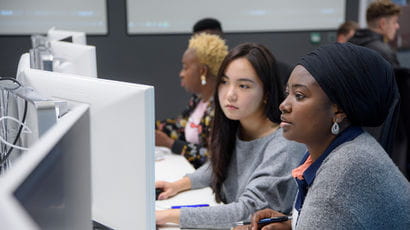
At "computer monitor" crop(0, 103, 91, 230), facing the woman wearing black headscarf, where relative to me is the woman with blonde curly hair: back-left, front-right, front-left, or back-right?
front-left

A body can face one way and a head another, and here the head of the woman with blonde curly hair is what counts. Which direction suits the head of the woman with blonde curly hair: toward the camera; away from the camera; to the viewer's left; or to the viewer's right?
to the viewer's left

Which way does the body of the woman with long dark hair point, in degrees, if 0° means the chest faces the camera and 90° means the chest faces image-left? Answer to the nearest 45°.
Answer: approximately 45°

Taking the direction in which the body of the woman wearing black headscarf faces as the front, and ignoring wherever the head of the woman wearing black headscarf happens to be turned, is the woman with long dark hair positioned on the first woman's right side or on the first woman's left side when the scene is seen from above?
on the first woman's right side

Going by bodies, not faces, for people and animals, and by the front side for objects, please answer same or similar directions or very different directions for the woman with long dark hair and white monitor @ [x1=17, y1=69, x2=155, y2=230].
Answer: very different directions

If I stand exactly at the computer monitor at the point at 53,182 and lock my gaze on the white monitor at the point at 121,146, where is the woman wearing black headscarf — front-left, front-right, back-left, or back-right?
front-right

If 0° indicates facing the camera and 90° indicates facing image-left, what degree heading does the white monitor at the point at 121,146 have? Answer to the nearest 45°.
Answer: approximately 225°

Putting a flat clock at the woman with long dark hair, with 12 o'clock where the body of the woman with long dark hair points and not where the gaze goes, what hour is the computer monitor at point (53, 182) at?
The computer monitor is roughly at 11 o'clock from the woman with long dark hair.

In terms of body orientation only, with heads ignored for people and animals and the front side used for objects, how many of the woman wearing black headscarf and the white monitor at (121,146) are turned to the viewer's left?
1

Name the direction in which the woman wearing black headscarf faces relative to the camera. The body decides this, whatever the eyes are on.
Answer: to the viewer's left

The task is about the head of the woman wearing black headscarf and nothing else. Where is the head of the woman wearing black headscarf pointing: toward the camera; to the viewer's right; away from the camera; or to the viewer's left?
to the viewer's left

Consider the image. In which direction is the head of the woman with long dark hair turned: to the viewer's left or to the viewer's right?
to the viewer's left
